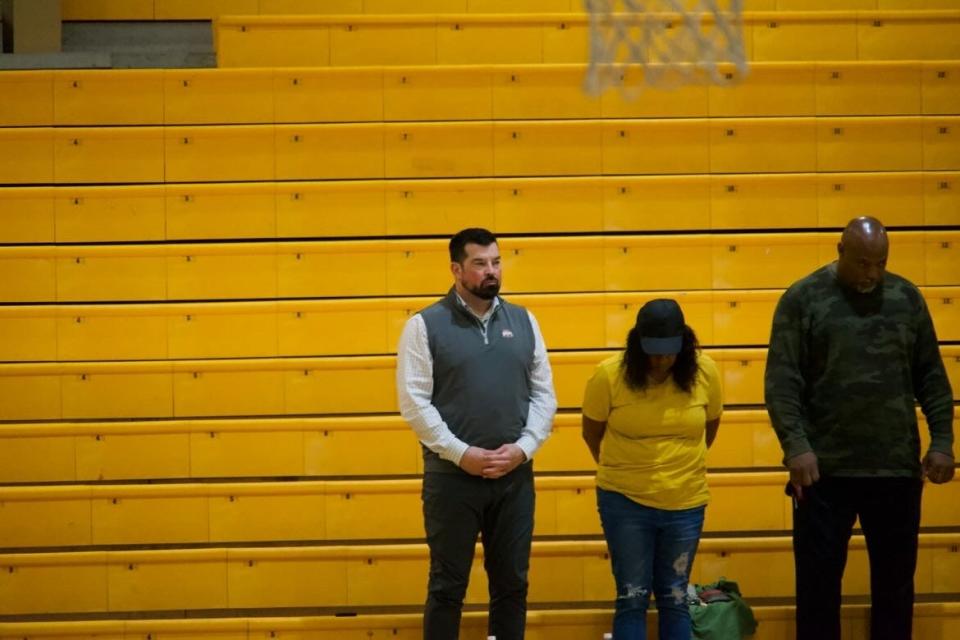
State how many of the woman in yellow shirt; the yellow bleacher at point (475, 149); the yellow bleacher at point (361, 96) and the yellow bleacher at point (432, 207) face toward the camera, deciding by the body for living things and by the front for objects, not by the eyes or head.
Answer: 4

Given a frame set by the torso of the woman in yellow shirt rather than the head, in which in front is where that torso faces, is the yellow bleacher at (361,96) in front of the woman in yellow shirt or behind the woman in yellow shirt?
behind

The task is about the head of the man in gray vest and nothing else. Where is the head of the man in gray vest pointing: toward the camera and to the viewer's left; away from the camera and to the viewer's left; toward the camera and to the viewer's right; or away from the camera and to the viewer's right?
toward the camera and to the viewer's right

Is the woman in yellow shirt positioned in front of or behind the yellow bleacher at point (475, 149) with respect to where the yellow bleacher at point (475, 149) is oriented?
in front

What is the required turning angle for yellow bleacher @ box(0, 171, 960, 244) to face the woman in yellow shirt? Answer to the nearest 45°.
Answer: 0° — it already faces them

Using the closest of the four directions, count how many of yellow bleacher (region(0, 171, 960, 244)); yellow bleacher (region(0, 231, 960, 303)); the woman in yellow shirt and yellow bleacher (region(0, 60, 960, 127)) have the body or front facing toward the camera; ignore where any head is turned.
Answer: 4

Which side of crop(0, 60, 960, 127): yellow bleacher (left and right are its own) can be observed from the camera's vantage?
front

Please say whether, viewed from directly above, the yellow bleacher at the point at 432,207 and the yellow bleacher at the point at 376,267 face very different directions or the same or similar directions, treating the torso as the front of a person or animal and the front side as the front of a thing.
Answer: same or similar directions

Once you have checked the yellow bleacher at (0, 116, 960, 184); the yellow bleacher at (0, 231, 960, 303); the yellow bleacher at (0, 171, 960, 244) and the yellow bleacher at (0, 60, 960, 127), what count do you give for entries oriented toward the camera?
4

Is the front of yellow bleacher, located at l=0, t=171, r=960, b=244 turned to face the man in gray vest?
yes

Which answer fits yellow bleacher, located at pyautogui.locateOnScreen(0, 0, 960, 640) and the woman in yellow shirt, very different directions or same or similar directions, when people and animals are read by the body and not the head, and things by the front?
same or similar directions

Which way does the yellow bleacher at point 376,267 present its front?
toward the camera

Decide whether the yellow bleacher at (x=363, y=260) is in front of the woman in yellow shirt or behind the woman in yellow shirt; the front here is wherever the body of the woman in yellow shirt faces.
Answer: behind

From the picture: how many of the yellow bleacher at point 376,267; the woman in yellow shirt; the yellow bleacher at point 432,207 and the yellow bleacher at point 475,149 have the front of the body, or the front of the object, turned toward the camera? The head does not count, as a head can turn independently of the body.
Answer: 4
